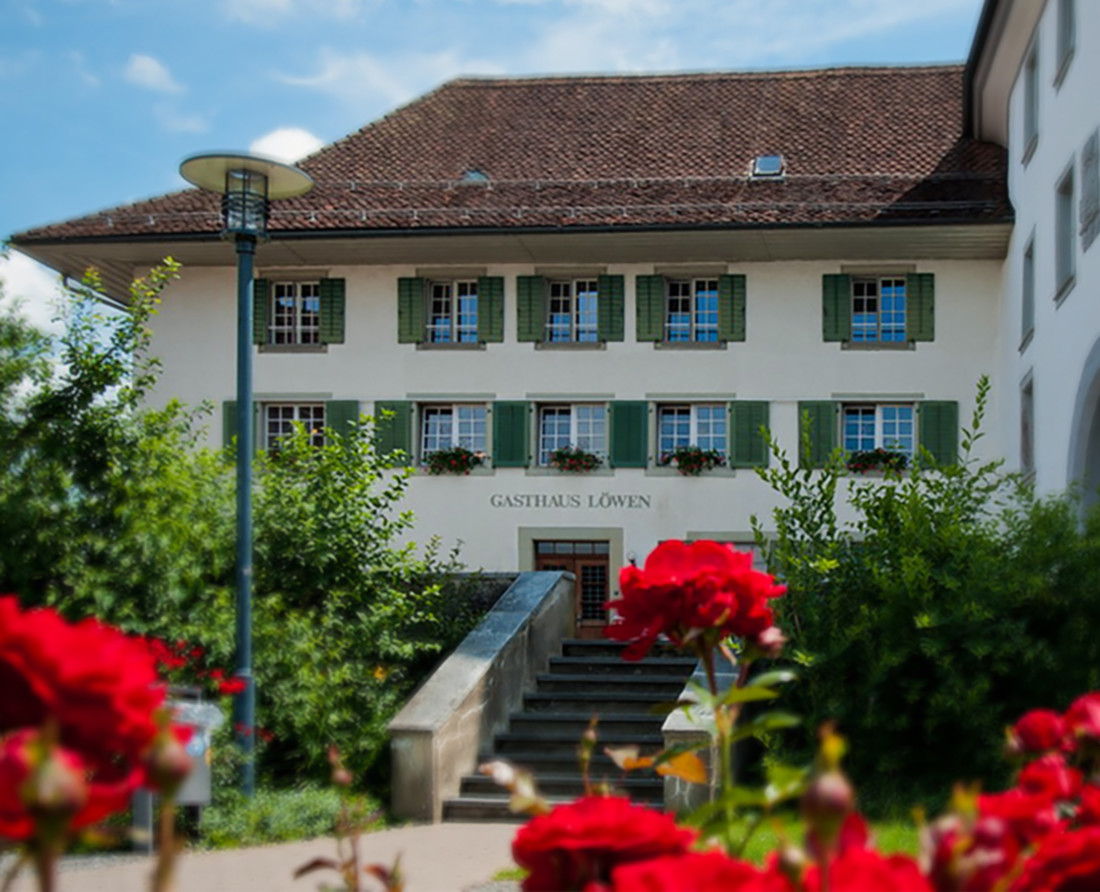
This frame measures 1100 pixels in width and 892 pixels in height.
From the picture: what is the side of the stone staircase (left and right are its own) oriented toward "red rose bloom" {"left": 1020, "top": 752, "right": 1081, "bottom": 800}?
front

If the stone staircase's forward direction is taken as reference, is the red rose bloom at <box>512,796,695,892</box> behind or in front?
in front

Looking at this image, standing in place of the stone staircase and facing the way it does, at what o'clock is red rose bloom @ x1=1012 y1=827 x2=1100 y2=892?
The red rose bloom is roughly at 12 o'clock from the stone staircase.

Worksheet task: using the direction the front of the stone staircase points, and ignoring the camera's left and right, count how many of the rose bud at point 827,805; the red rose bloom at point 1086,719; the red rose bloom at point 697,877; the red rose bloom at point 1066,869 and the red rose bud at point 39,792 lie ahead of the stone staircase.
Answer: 5

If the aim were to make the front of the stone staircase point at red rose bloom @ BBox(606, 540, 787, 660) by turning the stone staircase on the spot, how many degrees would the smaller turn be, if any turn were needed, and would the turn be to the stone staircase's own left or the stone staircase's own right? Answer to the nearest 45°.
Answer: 0° — it already faces it

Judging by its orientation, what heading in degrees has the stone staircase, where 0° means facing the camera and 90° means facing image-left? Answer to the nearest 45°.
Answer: approximately 0°

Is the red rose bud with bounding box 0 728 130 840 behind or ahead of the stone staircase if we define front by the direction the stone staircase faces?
ahead

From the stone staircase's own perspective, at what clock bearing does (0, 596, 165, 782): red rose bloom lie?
The red rose bloom is roughly at 12 o'clock from the stone staircase.

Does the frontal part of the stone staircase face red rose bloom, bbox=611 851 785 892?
yes

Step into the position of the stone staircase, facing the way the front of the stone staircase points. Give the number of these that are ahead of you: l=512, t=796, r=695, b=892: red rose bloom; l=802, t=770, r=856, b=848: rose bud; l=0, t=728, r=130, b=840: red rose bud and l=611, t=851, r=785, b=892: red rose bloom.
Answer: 4

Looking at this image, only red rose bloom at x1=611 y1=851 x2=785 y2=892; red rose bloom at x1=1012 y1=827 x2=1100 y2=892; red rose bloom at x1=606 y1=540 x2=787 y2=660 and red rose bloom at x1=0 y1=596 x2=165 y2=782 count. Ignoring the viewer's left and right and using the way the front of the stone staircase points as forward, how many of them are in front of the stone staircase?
4

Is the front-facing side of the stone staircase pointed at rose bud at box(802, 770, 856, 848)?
yes
